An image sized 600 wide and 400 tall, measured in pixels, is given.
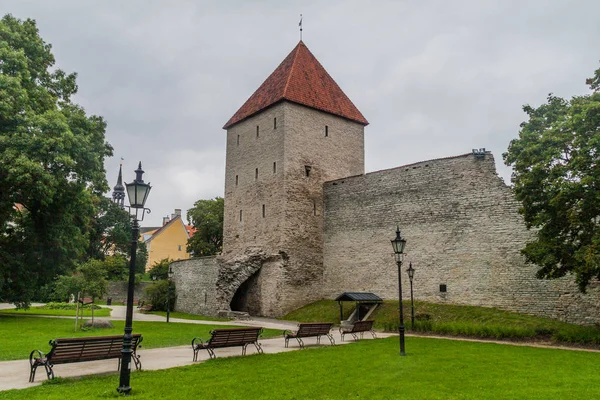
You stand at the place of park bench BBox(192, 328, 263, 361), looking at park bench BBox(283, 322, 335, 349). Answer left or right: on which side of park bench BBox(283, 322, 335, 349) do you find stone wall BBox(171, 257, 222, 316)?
left

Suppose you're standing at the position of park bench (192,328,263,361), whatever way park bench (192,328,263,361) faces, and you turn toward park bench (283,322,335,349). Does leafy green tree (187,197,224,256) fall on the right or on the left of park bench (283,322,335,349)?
left

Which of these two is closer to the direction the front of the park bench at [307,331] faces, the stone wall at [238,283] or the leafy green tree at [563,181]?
the stone wall
